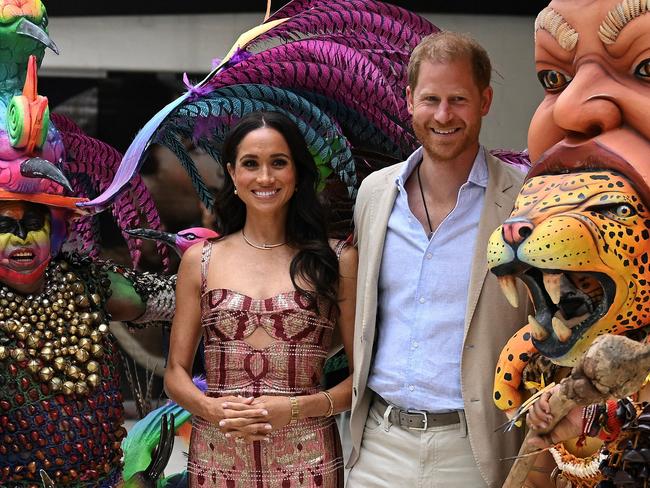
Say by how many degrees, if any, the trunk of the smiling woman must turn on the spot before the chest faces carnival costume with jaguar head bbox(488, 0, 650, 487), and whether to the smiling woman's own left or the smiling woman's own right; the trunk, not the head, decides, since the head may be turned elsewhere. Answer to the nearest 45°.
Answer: approximately 45° to the smiling woman's own left

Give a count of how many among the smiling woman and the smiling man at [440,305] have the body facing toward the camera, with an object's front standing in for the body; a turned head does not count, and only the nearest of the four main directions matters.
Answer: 2

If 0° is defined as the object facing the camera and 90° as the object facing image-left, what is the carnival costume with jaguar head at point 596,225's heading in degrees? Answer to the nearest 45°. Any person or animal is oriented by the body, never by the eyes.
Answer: approximately 45°

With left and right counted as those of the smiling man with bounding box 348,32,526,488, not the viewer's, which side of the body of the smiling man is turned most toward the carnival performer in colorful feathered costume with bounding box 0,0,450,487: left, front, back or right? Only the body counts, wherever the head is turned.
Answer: right

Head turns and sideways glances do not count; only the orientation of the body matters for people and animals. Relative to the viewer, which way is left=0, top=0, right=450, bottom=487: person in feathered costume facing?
toward the camera

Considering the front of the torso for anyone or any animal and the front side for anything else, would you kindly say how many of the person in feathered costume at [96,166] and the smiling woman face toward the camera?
2

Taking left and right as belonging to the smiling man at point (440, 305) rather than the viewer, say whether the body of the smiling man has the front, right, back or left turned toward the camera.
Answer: front
